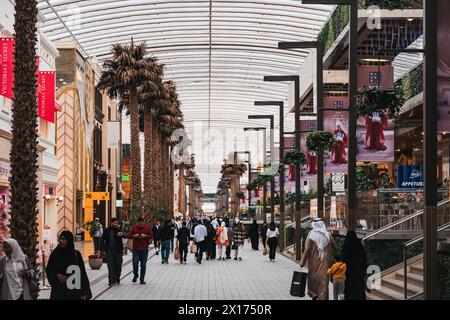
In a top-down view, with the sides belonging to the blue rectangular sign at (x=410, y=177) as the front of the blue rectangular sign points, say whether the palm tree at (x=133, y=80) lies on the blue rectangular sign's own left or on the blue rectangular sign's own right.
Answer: on the blue rectangular sign's own right

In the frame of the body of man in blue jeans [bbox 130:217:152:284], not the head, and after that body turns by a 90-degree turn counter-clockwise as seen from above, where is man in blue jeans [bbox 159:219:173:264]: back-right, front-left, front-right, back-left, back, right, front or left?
left

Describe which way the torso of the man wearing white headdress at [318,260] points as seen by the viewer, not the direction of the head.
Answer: away from the camera

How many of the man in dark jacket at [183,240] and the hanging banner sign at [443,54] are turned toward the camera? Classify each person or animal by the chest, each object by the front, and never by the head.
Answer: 1

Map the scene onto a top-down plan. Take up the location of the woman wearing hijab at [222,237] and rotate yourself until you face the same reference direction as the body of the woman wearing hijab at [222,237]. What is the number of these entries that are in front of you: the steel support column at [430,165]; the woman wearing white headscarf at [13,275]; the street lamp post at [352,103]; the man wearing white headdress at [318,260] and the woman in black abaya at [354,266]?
5

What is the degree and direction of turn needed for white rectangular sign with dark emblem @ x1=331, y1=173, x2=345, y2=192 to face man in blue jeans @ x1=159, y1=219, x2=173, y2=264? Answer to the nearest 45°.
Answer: approximately 90° to its right

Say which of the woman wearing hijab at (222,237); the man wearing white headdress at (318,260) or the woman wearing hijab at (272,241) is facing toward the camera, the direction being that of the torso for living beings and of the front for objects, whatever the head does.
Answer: the woman wearing hijab at (222,237)

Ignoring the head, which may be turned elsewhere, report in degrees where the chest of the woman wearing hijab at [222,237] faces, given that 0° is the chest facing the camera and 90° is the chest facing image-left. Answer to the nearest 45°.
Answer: approximately 0°

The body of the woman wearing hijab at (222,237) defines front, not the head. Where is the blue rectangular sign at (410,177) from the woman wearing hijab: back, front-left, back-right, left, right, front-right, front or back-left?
front-left

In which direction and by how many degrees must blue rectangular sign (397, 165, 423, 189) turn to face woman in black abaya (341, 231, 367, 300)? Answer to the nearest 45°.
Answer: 0° — it already faces them

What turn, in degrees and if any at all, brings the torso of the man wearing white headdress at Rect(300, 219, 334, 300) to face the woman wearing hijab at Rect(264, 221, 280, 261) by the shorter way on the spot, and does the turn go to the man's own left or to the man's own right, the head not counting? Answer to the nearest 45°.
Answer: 0° — they already face them

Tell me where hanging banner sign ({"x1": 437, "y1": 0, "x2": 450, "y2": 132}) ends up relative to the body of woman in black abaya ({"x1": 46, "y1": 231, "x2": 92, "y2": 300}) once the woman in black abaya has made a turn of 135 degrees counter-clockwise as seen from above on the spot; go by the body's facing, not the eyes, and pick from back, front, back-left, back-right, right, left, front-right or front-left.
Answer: front
